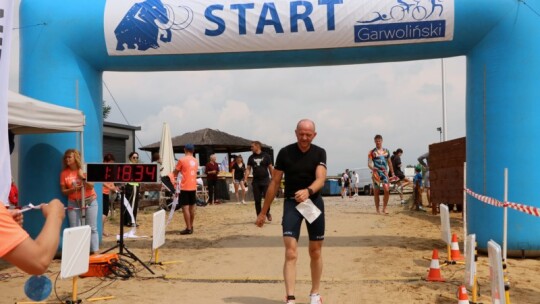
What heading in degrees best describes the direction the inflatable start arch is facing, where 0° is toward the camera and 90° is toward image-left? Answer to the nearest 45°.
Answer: approximately 0°

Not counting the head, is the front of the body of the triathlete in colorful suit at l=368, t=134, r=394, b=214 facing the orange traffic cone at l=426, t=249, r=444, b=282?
yes

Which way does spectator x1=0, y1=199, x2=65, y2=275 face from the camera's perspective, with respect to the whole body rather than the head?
to the viewer's right

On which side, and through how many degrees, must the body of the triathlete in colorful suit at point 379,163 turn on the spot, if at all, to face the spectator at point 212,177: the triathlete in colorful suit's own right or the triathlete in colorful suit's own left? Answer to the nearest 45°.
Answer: approximately 135° to the triathlete in colorful suit's own right

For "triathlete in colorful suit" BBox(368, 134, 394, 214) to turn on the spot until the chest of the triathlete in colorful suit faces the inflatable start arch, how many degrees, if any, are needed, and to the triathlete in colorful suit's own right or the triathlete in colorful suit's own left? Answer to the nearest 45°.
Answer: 0° — they already face it

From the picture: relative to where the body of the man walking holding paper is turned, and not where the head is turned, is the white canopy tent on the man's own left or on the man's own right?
on the man's own right

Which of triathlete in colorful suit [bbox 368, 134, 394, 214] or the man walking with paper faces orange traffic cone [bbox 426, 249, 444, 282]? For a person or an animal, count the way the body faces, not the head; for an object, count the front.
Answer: the triathlete in colorful suit
